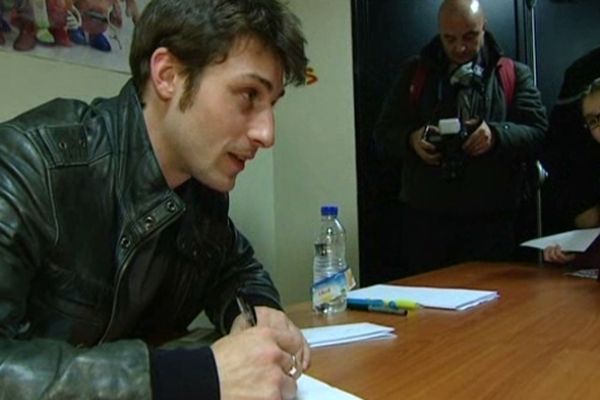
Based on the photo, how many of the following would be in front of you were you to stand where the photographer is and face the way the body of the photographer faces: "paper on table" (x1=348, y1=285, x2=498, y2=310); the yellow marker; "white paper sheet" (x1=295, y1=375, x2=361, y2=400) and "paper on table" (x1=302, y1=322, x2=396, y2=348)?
4

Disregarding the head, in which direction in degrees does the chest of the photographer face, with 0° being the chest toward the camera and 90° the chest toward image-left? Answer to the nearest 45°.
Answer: approximately 0°

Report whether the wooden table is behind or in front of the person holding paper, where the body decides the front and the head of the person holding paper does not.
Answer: in front

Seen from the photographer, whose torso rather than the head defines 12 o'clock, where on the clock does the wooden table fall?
The wooden table is roughly at 12 o'clock from the photographer.

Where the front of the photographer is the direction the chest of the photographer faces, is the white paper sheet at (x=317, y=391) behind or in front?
in front
